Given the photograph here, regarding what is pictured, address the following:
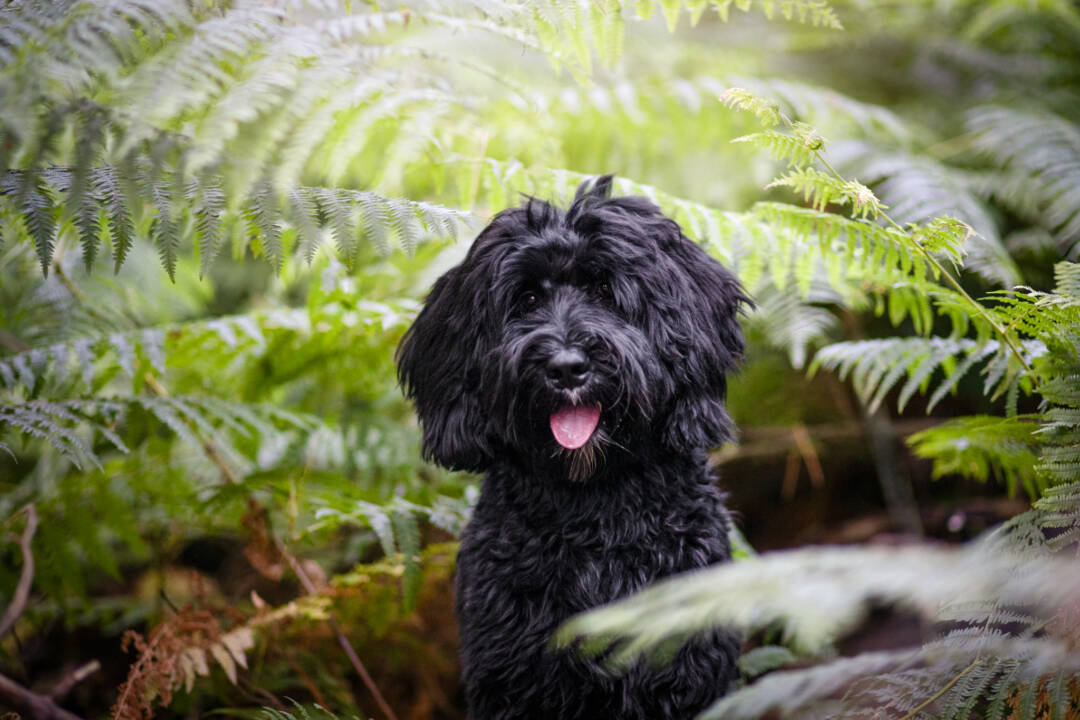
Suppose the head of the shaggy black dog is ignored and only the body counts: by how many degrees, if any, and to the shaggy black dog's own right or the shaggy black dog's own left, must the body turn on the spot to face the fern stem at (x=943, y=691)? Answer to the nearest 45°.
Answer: approximately 45° to the shaggy black dog's own left

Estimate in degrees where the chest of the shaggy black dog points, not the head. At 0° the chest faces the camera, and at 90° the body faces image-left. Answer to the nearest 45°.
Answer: approximately 0°

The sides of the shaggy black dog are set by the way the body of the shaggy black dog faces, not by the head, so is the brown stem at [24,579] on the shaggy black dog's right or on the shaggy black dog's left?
on the shaggy black dog's right

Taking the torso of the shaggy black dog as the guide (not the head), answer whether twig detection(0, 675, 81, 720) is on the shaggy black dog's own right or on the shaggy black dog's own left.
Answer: on the shaggy black dog's own right
